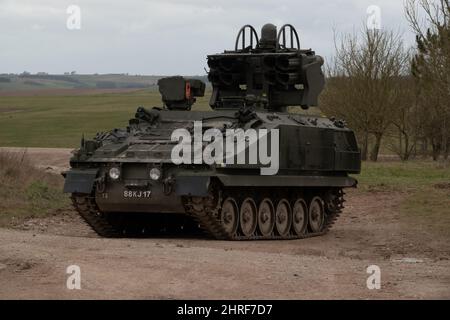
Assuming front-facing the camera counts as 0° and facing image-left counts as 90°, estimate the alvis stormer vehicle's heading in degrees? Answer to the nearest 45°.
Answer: approximately 45°

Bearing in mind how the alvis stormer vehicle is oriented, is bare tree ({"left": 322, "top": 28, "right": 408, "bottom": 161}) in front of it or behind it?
behind
